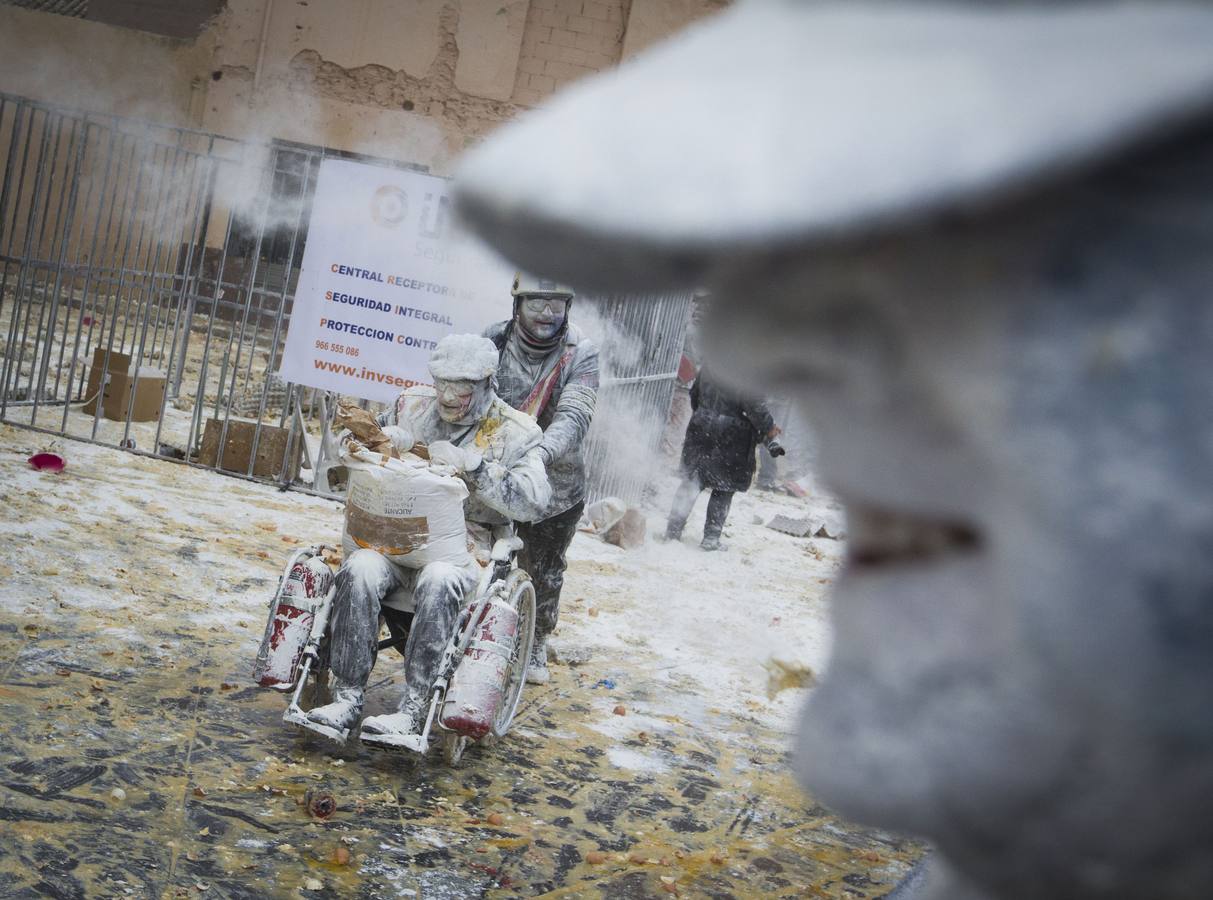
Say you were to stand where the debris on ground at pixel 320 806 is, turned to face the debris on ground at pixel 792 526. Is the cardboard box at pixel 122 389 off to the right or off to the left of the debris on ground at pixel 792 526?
left

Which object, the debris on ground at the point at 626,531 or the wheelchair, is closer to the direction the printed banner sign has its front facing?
the wheelchair

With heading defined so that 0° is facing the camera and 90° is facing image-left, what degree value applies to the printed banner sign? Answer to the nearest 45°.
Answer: approximately 0°

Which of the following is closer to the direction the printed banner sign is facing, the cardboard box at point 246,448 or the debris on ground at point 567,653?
the debris on ground

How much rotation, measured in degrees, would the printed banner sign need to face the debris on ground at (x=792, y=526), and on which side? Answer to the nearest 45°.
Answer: approximately 135° to its left

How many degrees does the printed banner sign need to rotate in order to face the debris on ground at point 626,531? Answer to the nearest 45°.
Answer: approximately 135° to its left

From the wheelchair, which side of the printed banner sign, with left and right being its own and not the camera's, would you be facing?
front
